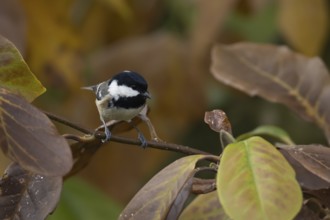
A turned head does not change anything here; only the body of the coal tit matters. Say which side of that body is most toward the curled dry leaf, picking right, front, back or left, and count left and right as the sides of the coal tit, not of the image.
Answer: front

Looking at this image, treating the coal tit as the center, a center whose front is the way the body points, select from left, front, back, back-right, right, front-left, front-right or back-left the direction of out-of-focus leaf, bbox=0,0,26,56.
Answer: back

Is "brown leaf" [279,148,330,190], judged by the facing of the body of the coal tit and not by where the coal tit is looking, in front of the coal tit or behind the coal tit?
in front

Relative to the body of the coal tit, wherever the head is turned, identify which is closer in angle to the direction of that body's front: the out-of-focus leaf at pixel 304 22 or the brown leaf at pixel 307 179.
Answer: the brown leaf

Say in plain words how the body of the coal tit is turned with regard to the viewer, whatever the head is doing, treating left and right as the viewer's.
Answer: facing the viewer and to the right of the viewer

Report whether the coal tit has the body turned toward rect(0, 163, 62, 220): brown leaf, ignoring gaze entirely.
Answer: no
